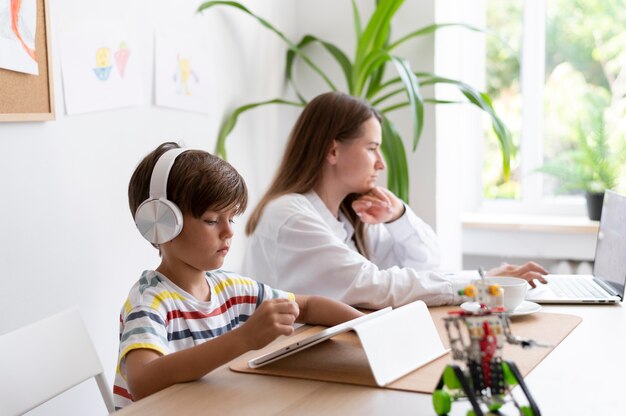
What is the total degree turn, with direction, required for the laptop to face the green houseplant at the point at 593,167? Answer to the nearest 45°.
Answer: approximately 90° to its right

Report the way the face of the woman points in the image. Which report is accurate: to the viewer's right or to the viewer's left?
to the viewer's right

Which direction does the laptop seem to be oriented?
to the viewer's left

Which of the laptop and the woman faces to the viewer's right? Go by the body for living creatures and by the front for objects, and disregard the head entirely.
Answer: the woman

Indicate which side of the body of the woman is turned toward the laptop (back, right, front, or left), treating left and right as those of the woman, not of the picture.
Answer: front

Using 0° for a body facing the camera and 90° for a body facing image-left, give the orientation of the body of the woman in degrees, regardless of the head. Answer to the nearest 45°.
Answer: approximately 270°

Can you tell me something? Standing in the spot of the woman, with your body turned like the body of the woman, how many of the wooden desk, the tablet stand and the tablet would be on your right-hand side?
3

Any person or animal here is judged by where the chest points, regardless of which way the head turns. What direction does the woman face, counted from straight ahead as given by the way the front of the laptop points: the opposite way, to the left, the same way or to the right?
the opposite way

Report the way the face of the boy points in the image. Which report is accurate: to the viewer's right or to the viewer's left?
to the viewer's right

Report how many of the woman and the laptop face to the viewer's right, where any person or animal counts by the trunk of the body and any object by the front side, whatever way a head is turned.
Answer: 1

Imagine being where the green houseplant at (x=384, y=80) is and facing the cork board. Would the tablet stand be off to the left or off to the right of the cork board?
left

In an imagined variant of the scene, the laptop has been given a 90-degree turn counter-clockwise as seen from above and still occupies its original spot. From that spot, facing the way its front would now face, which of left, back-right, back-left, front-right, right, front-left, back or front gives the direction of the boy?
front-right

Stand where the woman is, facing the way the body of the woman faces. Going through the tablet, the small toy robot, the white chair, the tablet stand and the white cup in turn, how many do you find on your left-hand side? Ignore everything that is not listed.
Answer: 0

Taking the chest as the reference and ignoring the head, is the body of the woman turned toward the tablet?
no

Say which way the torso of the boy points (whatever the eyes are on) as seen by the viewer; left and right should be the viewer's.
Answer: facing the viewer and to the right of the viewer

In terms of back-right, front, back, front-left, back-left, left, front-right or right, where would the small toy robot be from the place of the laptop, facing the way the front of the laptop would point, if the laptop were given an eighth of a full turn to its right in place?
back-left

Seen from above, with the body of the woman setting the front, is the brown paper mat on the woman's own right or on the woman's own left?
on the woman's own right
